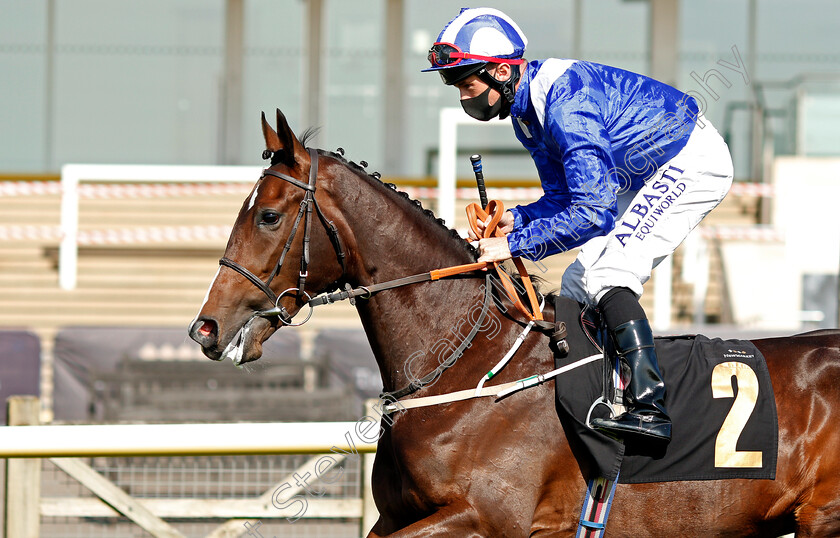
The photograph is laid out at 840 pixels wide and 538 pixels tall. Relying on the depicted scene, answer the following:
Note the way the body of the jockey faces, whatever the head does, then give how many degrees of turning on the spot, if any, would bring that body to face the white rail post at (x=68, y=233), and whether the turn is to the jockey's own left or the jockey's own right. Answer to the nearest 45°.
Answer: approximately 45° to the jockey's own right

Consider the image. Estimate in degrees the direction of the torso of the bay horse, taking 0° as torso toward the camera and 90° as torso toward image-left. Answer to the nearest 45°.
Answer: approximately 90°

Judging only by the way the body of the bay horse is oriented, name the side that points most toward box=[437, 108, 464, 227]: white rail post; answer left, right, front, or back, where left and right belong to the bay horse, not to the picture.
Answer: right

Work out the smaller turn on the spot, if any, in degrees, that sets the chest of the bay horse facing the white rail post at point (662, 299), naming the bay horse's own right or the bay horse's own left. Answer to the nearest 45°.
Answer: approximately 90° to the bay horse's own right

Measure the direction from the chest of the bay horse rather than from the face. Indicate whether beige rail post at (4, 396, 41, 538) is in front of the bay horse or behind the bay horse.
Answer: in front

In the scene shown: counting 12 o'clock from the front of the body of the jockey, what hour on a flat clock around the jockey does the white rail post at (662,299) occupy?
The white rail post is roughly at 3 o'clock from the jockey.

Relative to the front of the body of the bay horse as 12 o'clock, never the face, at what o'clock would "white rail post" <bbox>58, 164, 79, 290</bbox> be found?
The white rail post is roughly at 2 o'clock from the bay horse.

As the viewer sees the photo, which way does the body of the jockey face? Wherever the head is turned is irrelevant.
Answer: to the viewer's left
